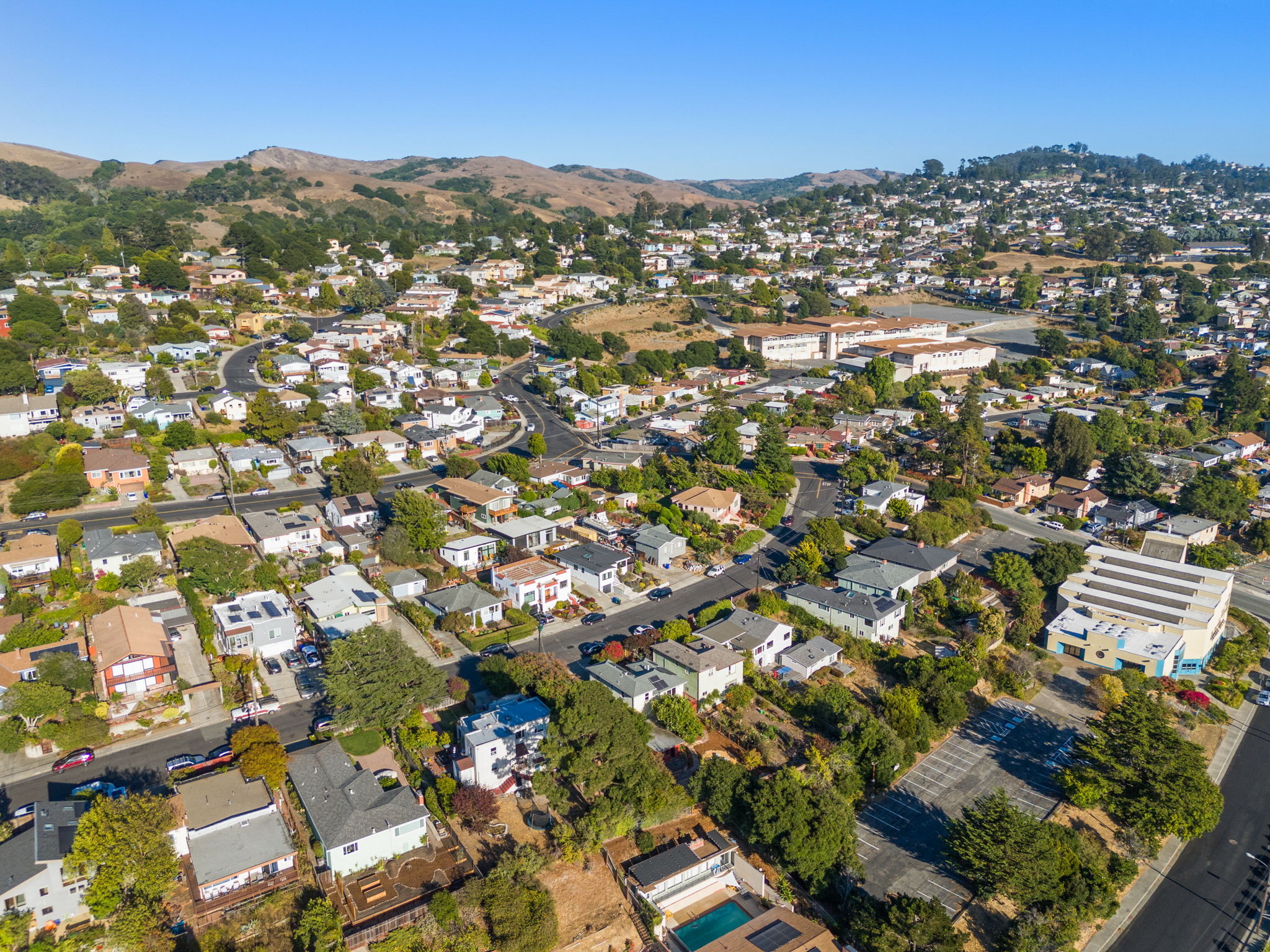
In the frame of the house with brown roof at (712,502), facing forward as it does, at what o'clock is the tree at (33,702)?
The tree is roughly at 3 o'clock from the house with brown roof.

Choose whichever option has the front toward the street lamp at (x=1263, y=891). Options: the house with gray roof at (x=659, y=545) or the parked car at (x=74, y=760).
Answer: the house with gray roof

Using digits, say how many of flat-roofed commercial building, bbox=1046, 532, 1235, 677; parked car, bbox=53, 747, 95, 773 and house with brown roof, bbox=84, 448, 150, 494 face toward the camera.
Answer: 2

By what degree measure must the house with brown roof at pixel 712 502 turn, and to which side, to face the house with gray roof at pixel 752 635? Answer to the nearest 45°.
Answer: approximately 45° to its right

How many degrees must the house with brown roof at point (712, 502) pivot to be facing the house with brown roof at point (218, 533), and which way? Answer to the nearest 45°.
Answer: approximately 135° to its right

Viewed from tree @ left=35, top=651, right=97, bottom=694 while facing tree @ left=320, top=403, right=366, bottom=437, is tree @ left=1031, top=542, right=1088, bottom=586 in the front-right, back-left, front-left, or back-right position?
front-right

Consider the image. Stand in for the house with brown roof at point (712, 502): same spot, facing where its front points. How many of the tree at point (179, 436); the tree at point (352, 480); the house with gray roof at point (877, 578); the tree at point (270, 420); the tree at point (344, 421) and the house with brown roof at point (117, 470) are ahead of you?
1

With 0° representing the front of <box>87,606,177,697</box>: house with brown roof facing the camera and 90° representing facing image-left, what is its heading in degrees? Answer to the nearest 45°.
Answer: approximately 0°

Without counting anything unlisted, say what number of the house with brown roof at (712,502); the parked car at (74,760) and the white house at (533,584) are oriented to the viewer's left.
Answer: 1

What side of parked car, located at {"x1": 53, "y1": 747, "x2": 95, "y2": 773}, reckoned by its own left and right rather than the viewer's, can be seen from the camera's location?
left

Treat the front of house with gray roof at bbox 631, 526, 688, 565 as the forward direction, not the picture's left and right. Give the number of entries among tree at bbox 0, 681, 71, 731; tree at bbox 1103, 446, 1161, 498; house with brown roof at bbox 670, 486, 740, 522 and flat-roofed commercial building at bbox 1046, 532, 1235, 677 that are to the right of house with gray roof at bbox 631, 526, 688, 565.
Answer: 1

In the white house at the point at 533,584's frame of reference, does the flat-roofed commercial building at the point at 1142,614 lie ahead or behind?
ahead

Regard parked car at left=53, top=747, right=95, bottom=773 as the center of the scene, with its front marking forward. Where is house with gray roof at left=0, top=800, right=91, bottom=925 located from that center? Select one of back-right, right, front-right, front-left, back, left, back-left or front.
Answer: left

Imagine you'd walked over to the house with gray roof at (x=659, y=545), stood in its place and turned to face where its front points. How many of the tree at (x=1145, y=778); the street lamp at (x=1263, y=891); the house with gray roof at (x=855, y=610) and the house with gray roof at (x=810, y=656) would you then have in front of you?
4

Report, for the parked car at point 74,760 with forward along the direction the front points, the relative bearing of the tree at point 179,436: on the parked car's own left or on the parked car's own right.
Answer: on the parked car's own right

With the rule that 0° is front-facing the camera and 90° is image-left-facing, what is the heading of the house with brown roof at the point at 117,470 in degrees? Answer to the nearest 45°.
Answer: approximately 0°

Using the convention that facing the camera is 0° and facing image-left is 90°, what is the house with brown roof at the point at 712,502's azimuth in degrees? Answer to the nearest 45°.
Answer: approximately 315°

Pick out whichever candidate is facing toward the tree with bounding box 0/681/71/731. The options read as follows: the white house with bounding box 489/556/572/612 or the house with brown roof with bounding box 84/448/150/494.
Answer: the house with brown roof

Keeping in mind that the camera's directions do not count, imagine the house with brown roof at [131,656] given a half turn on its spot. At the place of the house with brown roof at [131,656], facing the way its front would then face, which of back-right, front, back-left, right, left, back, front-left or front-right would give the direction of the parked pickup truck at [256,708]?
back-right
